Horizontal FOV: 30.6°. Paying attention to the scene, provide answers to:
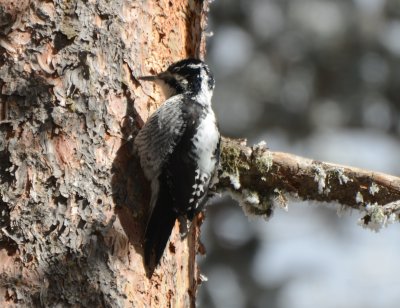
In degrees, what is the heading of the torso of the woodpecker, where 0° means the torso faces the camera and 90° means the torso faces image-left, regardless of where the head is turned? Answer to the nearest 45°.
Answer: approximately 90°

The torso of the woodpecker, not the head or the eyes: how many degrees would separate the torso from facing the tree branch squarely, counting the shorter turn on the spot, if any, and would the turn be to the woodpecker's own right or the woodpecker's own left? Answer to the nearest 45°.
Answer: approximately 180°
